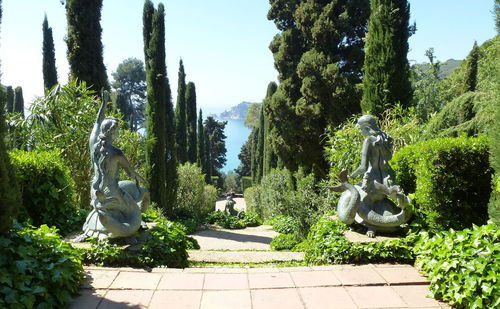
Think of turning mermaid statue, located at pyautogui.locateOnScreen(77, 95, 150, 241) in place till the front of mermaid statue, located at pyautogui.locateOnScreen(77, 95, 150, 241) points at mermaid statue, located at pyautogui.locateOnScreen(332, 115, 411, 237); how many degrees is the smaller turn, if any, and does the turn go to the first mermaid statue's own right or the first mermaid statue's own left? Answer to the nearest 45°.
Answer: approximately 45° to the first mermaid statue's own right

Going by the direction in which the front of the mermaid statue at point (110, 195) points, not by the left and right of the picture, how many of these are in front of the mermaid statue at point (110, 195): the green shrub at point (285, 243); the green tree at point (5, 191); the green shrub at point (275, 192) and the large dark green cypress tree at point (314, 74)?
3

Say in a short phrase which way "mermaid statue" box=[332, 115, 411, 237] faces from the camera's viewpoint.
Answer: facing away from the viewer and to the left of the viewer

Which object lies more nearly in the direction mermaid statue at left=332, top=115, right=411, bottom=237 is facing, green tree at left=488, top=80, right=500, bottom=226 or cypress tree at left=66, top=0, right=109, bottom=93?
the cypress tree

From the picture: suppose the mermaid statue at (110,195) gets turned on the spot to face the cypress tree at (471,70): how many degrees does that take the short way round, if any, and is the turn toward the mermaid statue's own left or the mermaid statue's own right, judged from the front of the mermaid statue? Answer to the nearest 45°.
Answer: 0° — it already faces it

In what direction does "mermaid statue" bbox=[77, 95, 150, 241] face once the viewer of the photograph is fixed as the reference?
facing away from the viewer and to the right of the viewer
